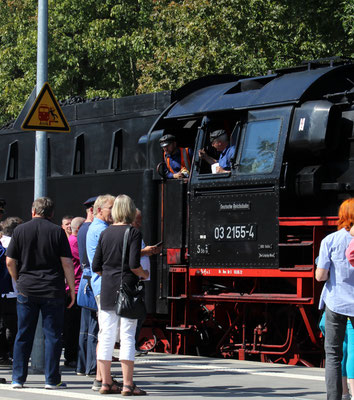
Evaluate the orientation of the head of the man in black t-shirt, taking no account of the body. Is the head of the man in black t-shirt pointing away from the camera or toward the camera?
away from the camera

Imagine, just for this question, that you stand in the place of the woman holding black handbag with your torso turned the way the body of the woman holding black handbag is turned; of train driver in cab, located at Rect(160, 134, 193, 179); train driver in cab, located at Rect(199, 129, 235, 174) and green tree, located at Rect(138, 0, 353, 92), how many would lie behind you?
0

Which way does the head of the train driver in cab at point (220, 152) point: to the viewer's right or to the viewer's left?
to the viewer's left

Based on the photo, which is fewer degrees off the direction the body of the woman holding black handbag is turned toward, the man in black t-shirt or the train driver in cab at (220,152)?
the train driver in cab

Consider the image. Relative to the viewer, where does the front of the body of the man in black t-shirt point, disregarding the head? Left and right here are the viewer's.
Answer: facing away from the viewer

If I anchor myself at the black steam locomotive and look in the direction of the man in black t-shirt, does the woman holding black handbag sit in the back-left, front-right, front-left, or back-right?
front-left

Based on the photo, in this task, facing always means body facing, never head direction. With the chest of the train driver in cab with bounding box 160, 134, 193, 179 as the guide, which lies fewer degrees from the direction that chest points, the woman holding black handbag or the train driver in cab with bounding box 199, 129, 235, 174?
the woman holding black handbag

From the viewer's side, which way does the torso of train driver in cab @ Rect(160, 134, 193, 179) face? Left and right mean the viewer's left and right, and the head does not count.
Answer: facing the viewer and to the left of the viewer

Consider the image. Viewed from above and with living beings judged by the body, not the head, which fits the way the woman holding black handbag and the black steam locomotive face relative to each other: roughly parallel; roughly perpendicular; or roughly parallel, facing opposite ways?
roughly perpendicular

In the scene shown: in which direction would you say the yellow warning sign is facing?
toward the camera

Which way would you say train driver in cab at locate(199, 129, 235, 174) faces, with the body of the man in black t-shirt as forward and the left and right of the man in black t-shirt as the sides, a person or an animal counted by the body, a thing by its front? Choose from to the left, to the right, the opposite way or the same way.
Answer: to the left

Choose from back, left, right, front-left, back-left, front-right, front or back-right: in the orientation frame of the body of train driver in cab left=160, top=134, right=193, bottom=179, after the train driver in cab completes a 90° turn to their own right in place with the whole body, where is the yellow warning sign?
left

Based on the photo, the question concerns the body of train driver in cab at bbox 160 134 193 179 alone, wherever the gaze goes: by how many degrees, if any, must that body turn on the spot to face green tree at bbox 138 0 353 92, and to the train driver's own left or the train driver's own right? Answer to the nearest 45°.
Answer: approximately 135° to the train driver's own right

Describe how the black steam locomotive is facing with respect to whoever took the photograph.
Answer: facing the viewer and to the right of the viewer

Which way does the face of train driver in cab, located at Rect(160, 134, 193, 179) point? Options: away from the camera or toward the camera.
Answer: toward the camera

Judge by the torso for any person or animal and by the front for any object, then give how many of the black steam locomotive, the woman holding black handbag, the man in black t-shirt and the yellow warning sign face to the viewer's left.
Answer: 0

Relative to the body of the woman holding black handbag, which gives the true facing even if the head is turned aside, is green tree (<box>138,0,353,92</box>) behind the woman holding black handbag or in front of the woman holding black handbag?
in front

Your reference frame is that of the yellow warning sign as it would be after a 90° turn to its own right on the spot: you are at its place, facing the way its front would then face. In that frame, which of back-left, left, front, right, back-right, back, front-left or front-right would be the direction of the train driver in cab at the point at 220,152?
back
